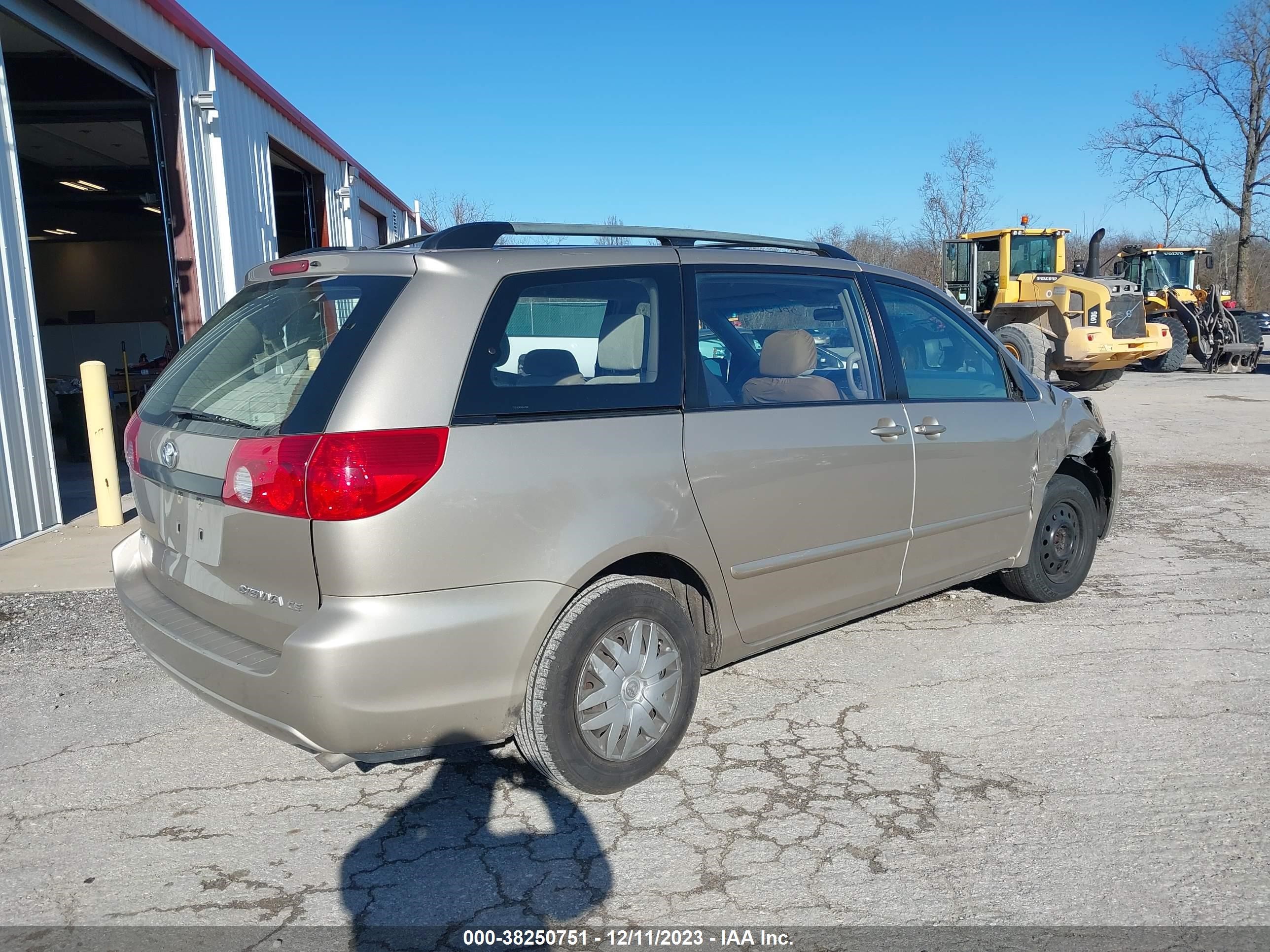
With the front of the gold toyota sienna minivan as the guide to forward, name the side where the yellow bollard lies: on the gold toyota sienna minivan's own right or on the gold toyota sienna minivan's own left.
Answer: on the gold toyota sienna minivan's own left

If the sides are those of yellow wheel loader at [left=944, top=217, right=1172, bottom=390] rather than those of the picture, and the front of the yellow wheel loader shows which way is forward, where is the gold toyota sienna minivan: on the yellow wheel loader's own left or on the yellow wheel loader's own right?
on the yellow wheel loader's own left

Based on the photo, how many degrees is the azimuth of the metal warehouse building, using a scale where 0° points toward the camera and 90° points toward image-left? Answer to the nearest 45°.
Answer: approximately 315°

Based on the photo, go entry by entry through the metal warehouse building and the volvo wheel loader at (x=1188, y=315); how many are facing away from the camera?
0

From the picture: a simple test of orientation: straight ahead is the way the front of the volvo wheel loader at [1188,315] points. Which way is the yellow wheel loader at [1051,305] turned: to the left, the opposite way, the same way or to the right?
the opposite way

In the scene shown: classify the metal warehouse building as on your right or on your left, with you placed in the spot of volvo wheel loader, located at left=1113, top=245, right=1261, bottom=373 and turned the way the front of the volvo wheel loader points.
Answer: on your right

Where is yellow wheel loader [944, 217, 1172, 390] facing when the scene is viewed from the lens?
facing away from the viewer and to the left of the viewer

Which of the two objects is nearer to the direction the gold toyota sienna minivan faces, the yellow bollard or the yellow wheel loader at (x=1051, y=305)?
the yellow wheel loader

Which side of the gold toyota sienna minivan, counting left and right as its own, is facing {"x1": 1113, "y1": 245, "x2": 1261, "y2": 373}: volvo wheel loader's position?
front

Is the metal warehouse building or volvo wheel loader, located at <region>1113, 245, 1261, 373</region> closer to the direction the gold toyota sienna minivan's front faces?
the volvo wheel loader

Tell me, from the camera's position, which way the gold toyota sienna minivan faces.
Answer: facing away from the viewer and to the right of the viewer
